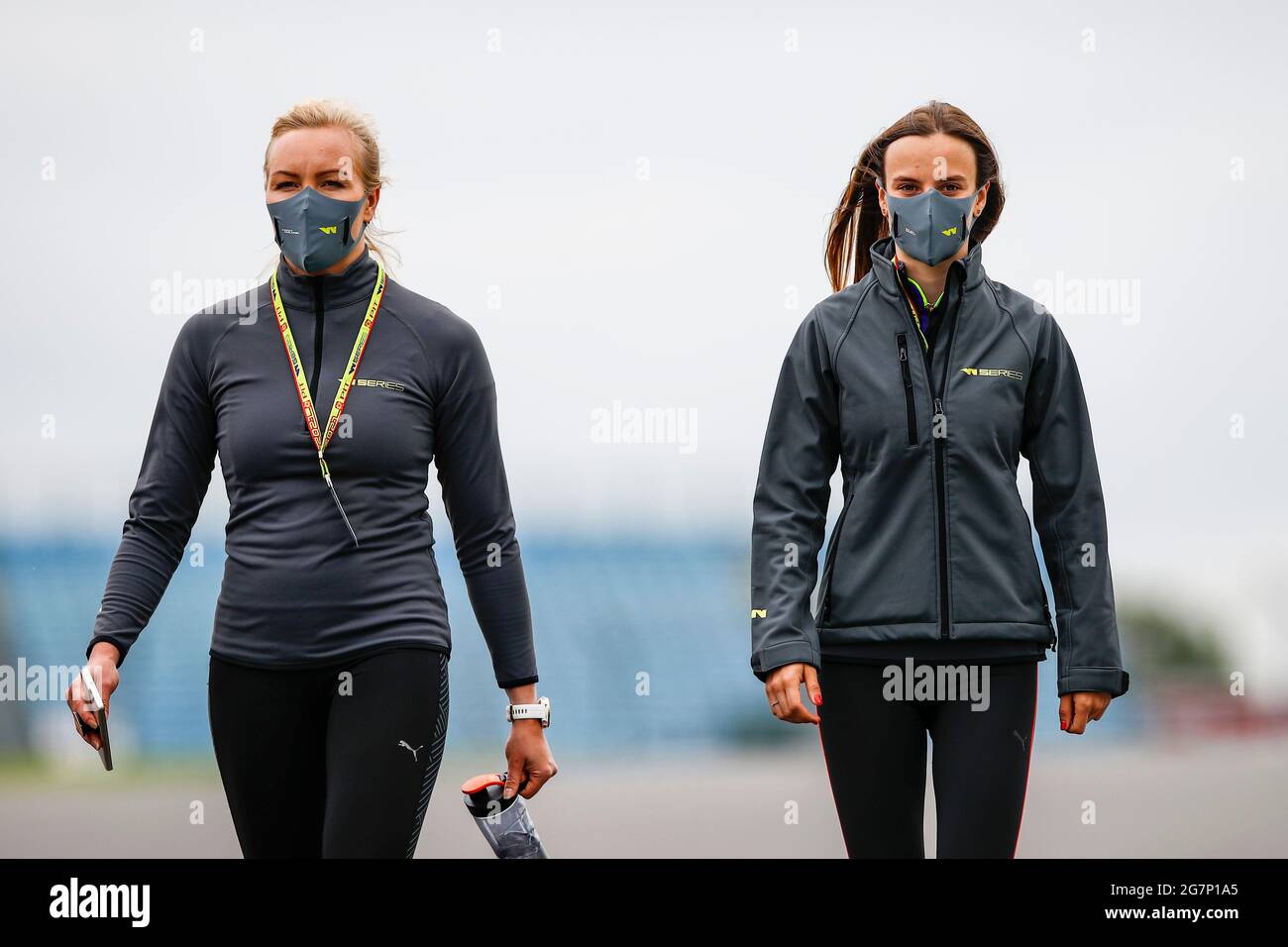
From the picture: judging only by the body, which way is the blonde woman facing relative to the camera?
toward the camera
